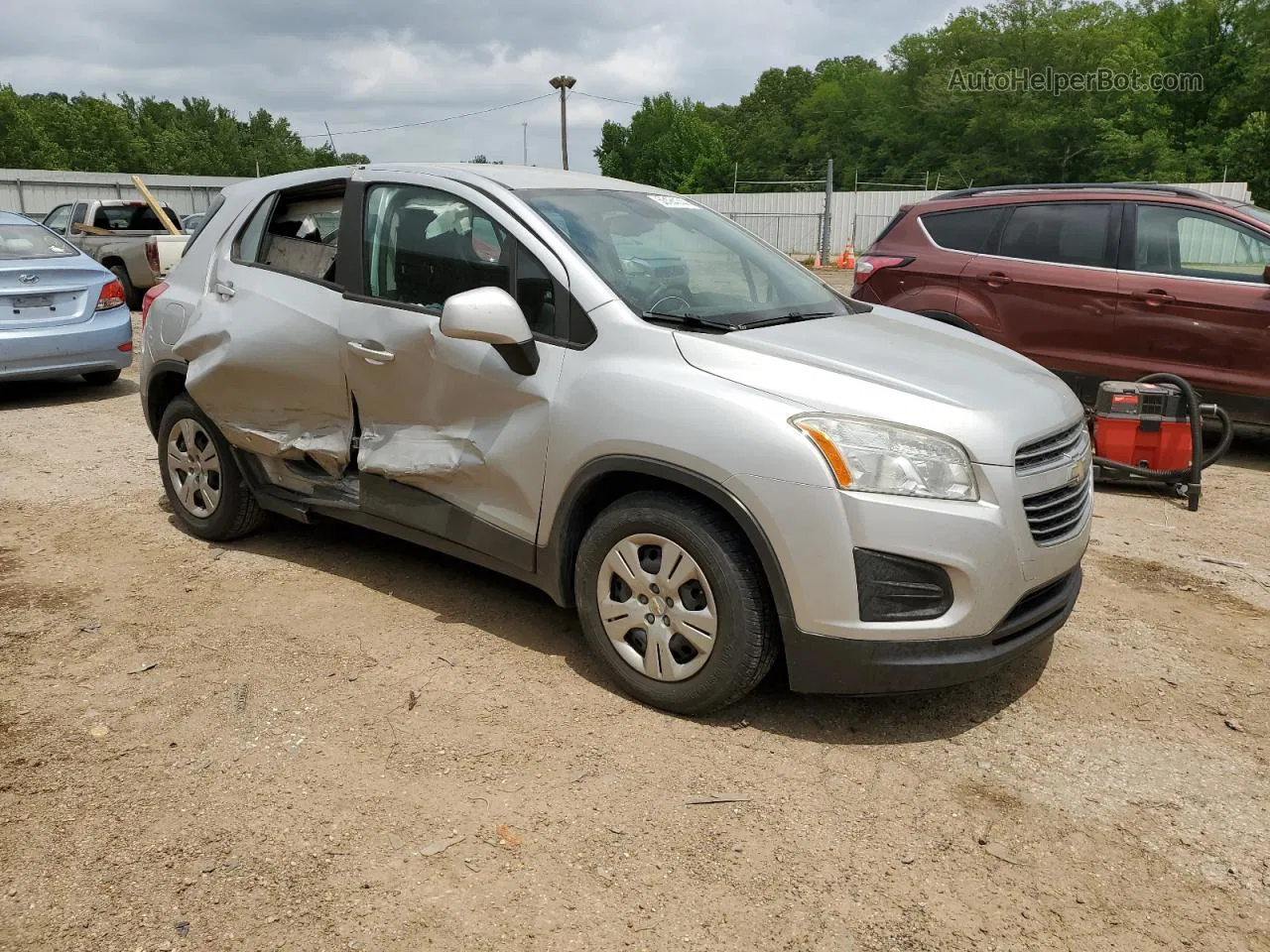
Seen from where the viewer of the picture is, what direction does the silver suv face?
facing the viewer and to the right of the viewer

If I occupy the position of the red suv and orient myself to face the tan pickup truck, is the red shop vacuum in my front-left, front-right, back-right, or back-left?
back-left

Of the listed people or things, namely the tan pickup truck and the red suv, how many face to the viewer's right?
1

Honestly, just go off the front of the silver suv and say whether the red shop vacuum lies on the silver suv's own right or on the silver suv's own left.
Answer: on the silver suv's own left

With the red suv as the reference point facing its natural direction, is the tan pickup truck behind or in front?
behind

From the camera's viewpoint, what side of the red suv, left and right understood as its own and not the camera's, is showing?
right

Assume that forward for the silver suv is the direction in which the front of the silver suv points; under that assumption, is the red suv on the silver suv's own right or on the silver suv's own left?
on the silver suv's own left

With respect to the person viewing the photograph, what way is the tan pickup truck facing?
facing away from the viewer and to the left of the viewer

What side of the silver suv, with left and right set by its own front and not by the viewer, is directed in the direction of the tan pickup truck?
back

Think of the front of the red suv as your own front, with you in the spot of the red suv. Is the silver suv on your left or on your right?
on your right

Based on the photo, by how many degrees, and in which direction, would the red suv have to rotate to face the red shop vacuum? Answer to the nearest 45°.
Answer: approximately 90° to its right

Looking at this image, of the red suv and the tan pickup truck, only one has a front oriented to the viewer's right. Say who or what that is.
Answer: the red suv
